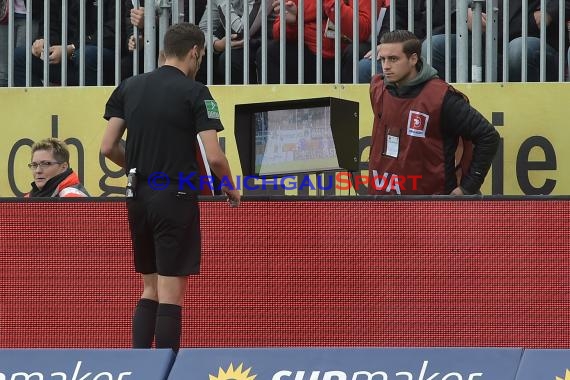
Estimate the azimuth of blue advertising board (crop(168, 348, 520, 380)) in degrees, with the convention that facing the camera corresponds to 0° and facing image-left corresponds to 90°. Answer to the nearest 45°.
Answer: approximately 0°

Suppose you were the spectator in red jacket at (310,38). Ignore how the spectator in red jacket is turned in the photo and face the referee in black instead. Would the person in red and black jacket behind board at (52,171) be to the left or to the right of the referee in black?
right

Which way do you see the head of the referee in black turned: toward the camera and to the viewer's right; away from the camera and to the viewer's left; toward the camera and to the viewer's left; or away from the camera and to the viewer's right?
away from the camera and to the viewer's right

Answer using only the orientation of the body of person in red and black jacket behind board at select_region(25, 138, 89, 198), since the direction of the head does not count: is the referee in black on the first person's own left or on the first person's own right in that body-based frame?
on the first person's own left

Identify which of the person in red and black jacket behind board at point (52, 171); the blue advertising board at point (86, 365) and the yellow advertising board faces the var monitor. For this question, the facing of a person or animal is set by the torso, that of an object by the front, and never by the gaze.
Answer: the yellow advertising board
